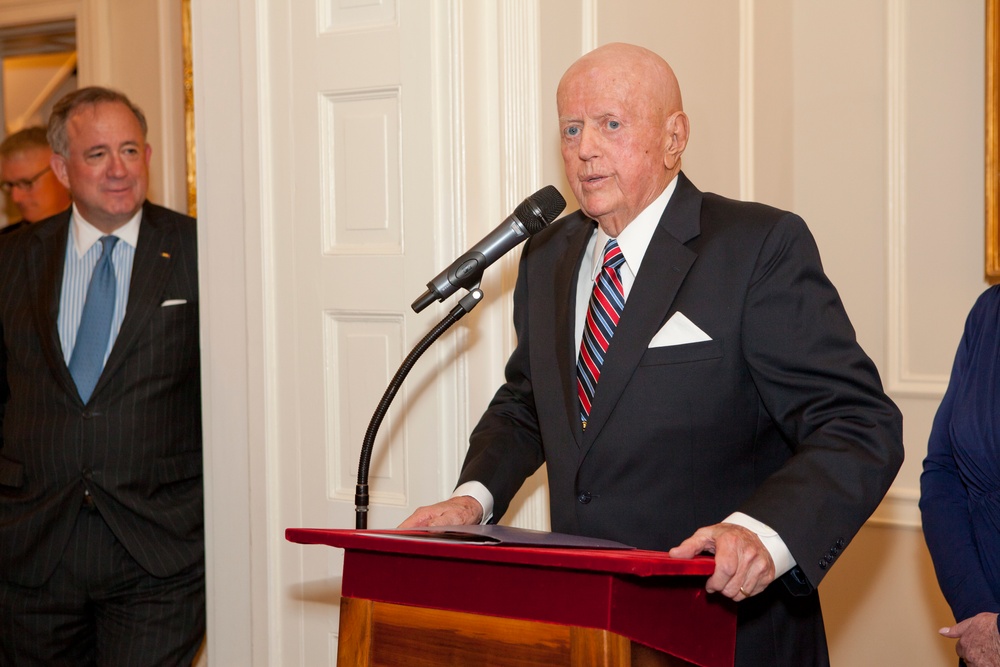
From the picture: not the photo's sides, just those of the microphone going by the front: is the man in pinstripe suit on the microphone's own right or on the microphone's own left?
on the microphone's own left

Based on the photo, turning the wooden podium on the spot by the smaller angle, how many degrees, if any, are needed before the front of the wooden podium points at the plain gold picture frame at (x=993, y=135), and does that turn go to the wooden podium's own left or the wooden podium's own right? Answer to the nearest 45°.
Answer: approximately 180°

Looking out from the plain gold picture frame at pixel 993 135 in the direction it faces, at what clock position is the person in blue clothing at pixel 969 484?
The person in blue clothing is roughly at 12 o'clock from the plain gold picture frame.

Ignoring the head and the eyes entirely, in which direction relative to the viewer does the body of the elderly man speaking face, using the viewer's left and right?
facing the viewer and to the left of the viewer

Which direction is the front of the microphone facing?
to the viewer's right

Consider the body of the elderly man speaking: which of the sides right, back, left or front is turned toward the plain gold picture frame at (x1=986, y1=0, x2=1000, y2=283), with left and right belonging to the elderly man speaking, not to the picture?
back

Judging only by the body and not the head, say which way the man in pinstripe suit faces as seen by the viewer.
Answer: toward the camera

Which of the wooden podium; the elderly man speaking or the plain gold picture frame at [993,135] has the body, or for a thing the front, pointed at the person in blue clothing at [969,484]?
the plain gold picture frame

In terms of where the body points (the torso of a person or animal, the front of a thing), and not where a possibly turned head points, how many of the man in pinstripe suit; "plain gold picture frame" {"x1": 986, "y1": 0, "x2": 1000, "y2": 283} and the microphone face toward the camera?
2

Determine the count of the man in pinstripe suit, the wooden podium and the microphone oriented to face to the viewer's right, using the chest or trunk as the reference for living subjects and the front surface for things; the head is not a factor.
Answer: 1

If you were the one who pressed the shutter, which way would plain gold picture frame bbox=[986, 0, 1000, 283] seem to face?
facing the viewer

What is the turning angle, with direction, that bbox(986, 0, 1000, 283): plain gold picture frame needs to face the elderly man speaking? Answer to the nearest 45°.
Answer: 0° — it already faces them

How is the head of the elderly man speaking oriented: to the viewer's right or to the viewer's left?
to the viewer's left

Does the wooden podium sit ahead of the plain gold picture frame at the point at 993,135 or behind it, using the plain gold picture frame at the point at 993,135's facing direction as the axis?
ahead

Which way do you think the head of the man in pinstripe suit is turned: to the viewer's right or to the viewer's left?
to the viewer's right

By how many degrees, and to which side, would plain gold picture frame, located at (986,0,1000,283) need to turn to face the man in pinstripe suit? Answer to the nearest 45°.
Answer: approximately 45° to its right

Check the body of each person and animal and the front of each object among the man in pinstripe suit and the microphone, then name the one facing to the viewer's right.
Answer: the microphone
